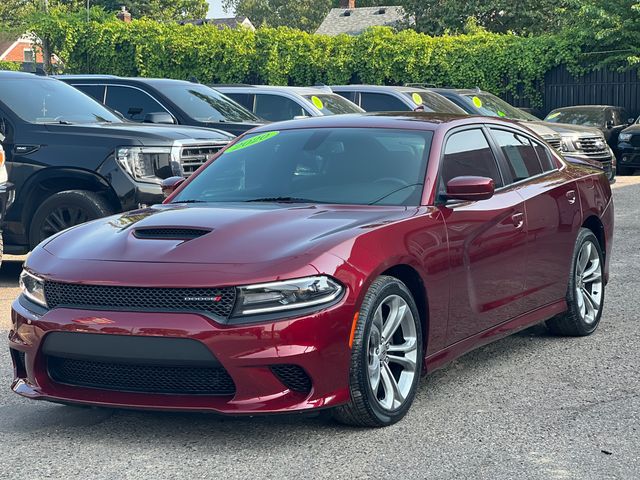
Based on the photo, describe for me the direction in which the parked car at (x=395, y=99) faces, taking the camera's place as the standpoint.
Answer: facing the viewer and to the right of the viewer

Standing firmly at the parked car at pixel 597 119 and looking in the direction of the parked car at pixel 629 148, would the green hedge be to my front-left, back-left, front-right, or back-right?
back-right

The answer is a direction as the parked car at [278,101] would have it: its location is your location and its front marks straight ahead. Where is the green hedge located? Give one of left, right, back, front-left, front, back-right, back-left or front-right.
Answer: back-left

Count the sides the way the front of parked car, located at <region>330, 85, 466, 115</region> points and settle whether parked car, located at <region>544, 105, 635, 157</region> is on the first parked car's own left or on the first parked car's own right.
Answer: on the first parked car's own left

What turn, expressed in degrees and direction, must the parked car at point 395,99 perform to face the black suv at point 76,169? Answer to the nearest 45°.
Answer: approximately 45° to its right

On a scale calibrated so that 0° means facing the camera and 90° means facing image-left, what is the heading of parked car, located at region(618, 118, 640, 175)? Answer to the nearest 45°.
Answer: approximately 45°

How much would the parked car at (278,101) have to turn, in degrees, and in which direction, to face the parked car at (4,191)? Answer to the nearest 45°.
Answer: approximately 45° to its right
